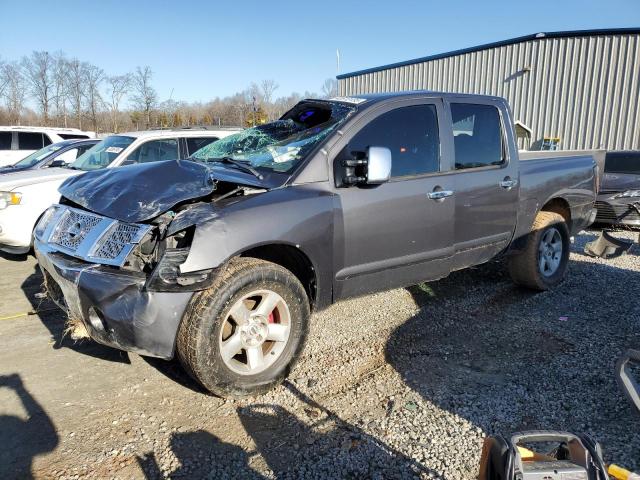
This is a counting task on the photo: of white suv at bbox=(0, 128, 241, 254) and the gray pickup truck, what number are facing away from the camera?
0

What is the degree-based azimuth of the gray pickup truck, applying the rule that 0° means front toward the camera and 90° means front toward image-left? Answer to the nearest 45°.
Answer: approximately 45°

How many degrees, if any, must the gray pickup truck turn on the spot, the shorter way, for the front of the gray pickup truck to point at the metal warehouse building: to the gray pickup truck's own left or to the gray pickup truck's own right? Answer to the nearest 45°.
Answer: approximately 180°

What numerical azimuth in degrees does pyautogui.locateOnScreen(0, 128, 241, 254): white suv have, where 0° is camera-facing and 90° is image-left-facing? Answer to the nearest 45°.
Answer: approximately 45°

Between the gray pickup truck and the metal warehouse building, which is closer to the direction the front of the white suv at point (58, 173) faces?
the gray pickup truck
